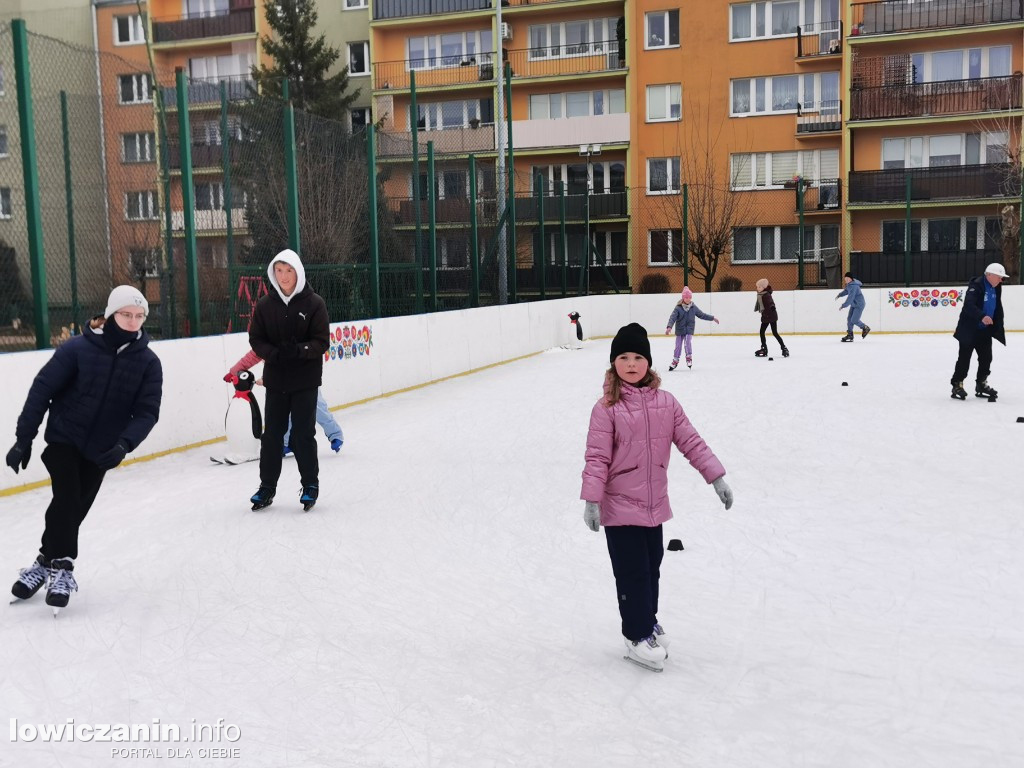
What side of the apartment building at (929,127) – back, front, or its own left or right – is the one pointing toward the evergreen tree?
right

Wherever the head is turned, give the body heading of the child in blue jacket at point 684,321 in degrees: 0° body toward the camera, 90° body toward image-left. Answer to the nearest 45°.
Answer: approximately 0°

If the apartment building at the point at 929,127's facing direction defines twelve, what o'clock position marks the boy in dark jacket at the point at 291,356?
The boy in dark jacket is roughly at 12 o'clock from the apartment building.

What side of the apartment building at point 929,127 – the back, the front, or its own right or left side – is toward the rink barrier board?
front

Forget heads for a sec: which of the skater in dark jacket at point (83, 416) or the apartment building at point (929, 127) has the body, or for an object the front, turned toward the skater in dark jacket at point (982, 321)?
the apartment building

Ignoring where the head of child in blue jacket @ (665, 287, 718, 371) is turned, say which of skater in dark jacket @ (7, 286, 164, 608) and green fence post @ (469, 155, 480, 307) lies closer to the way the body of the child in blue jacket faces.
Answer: the skater in dark jacket

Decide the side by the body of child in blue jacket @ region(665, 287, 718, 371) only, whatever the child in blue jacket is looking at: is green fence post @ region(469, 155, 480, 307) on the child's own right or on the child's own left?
on the child's own right

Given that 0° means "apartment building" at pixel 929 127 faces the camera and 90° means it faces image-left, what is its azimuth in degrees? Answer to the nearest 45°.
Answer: approximately 0°

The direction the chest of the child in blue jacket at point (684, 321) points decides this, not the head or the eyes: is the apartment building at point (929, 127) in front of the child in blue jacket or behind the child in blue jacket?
behind

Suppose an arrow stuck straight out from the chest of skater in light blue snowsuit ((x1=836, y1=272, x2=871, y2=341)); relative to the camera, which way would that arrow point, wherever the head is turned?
to the viewer's left

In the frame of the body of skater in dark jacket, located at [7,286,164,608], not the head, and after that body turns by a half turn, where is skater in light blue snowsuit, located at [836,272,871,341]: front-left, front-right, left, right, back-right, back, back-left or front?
front-right
